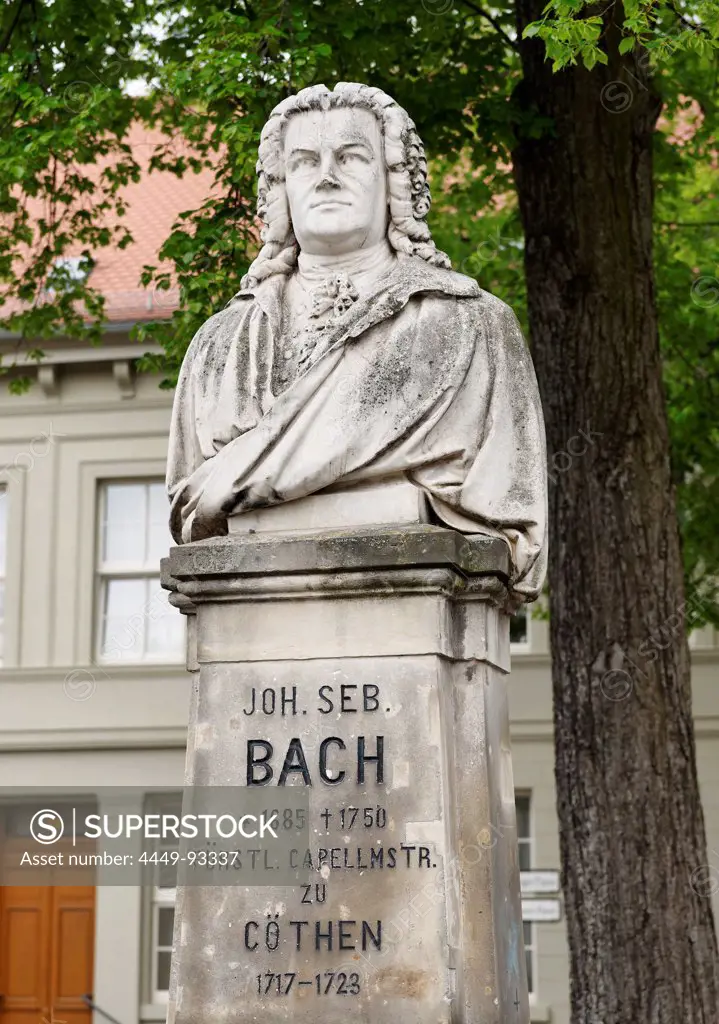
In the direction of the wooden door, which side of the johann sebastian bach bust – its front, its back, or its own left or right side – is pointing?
back

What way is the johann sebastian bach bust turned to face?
toward the camera

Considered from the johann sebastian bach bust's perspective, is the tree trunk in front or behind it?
behind
